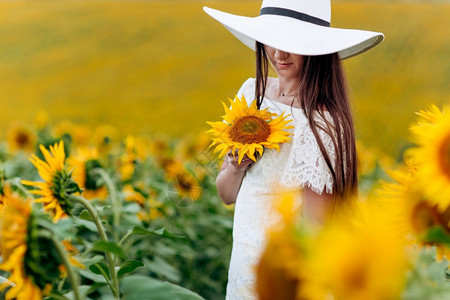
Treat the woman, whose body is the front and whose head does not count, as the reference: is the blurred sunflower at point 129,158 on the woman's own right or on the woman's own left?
on the woman's own right

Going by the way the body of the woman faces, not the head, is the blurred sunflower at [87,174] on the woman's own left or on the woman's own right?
on the woman's own right

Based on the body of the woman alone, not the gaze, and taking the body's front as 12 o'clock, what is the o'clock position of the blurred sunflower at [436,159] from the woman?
The blurred sunflower is roughly at 10 o'clock from the woman.

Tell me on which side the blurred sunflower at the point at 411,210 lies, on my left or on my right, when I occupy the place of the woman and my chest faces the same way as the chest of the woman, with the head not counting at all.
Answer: on my left

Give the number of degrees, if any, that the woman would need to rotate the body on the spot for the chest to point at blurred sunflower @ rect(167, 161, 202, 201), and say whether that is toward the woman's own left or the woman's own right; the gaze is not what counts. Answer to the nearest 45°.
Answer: approximately 90° to the woman's own right

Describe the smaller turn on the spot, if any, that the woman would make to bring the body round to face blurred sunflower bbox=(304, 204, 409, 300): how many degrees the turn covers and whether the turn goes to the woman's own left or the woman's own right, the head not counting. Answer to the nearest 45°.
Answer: approximately 45° to the woman's own left

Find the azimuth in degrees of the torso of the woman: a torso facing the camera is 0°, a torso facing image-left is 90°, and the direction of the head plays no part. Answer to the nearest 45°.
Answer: approximately 45°

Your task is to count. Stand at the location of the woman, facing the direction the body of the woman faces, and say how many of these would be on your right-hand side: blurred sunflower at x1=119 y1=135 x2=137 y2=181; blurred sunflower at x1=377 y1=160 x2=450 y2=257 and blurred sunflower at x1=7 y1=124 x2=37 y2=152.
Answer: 2
